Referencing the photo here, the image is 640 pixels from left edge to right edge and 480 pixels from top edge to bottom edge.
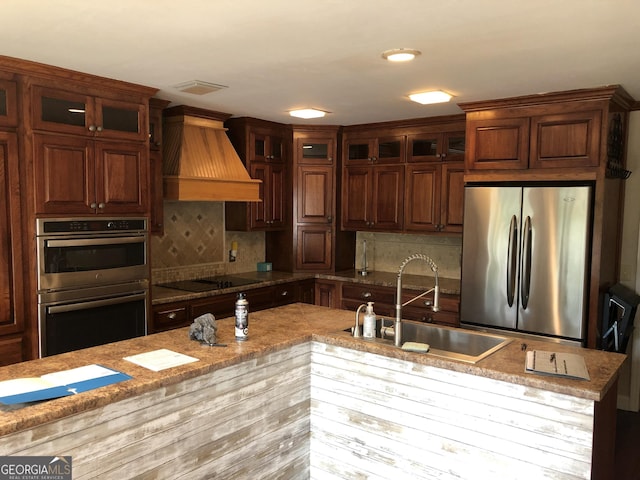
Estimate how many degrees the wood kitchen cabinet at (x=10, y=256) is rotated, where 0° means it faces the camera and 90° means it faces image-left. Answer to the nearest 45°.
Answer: approximately 315°

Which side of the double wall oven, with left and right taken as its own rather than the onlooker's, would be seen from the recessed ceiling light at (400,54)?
front

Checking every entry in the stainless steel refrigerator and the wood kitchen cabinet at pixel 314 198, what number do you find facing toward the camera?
2

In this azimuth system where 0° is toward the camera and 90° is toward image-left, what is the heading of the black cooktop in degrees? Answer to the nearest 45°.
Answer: approximately 315°

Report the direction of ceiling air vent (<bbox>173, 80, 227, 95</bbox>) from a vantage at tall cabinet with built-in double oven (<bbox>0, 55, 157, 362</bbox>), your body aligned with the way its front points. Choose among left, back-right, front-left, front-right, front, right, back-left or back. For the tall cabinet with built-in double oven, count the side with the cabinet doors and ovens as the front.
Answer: front-left

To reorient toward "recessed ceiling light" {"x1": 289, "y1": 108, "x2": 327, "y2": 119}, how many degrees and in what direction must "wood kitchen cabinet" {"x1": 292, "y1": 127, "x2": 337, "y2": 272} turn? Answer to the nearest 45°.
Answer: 0° — it already faces it

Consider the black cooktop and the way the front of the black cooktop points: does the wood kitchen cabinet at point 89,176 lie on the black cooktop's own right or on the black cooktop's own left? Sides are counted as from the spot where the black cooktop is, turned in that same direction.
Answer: on the black cooktop's own right

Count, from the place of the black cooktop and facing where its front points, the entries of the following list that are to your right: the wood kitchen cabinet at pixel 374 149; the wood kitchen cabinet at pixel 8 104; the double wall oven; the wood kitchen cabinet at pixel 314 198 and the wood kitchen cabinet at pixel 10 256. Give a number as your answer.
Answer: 3

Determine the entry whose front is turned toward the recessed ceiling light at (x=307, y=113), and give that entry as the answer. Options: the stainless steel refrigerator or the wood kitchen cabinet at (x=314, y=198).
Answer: the wood kitchen cabinet

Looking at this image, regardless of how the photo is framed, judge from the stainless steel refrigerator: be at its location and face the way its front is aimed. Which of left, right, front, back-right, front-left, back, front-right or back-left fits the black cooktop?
right

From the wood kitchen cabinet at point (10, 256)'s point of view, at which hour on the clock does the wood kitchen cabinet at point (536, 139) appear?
the wood kitchen cabinet at point (536, 139) is roughly at 11 o'clock from the wood kitchen cabinet at point (10, 256).

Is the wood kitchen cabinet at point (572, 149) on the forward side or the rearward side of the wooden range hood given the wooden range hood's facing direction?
on the forward side
